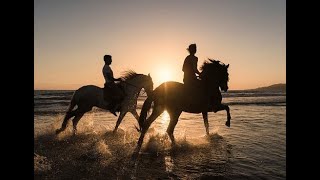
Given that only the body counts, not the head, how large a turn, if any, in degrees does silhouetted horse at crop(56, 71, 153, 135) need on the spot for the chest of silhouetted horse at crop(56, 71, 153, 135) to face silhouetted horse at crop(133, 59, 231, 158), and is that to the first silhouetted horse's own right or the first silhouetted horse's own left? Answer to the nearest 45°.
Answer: approximately 45° to the first silhouetted horse's own right

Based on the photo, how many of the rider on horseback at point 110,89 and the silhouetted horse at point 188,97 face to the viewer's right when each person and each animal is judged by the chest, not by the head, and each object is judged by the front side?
2

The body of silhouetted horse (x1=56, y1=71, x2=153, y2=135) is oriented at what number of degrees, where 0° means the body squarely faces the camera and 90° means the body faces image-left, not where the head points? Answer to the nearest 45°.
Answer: approximately 270°

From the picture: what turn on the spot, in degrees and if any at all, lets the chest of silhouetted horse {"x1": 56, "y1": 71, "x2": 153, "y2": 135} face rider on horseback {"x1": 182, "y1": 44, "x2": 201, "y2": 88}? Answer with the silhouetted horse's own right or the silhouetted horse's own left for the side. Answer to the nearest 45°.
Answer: approximately 45° to the silhouetted horse's own right

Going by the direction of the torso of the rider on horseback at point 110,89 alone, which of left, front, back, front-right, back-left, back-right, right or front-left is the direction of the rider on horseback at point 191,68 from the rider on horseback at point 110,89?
front-right

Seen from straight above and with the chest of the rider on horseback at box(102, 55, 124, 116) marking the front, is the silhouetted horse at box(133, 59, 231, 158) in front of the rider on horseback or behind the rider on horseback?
in front

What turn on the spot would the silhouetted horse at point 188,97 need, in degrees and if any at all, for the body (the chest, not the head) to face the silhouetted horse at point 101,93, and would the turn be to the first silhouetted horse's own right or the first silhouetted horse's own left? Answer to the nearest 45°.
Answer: approximately 135° to the first silhouetted horse's own left

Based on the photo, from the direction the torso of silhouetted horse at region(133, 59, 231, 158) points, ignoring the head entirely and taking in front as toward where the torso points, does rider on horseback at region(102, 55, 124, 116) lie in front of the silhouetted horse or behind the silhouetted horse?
behind

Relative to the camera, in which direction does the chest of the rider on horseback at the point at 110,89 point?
to the viewer's right

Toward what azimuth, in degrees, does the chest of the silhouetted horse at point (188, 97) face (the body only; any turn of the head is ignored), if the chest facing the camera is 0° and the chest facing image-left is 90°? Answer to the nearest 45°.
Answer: approximately 270°
